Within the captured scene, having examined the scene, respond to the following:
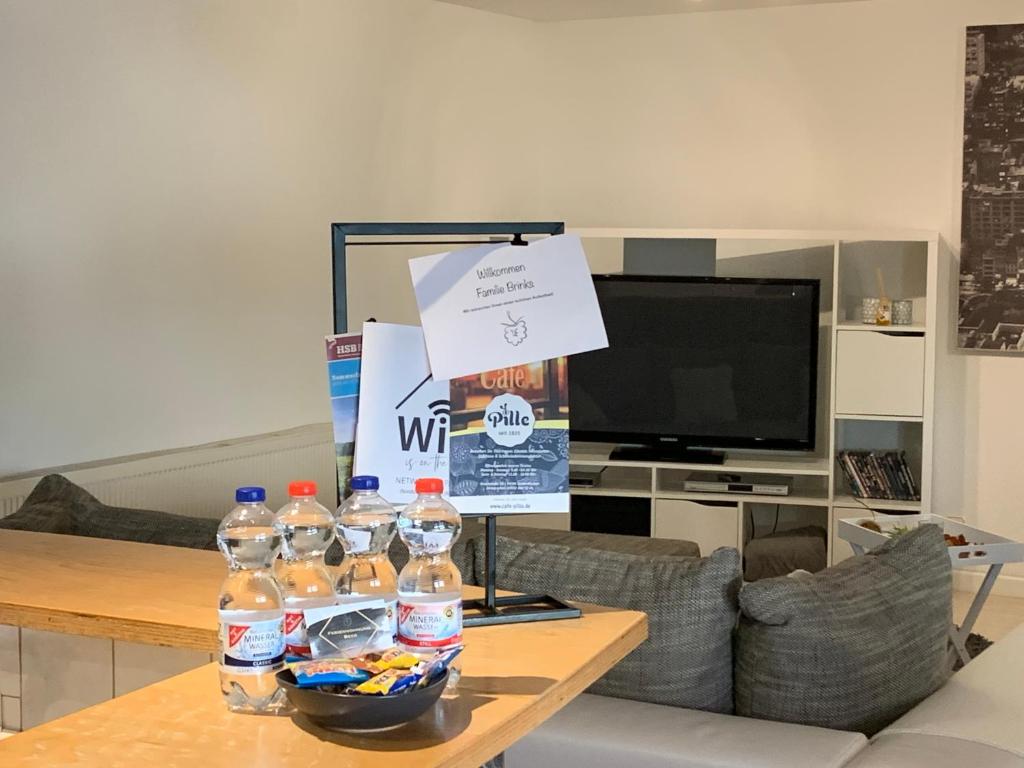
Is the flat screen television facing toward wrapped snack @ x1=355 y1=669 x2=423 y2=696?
yes

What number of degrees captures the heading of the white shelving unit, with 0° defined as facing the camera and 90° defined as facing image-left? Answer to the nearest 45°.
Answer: approximately 0°

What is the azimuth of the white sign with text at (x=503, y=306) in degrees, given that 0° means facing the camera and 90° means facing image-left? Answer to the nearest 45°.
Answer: approximately 0°
